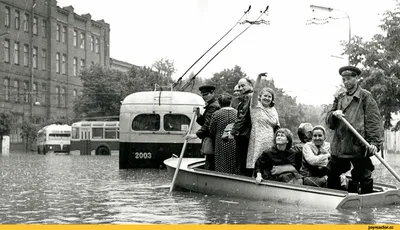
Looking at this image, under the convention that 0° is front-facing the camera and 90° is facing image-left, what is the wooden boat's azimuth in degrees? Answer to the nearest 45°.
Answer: approximately 135°

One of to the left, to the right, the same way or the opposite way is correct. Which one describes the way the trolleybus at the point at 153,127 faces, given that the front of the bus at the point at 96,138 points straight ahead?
to the left
